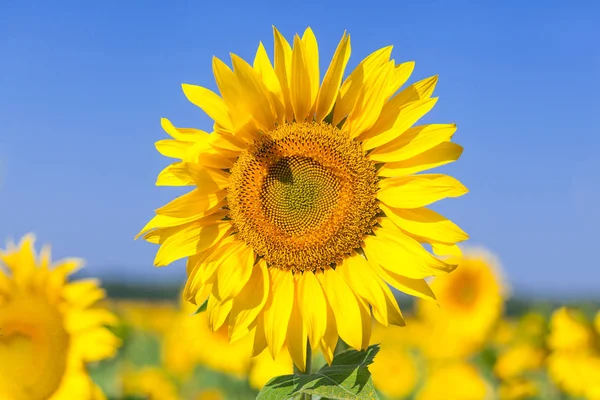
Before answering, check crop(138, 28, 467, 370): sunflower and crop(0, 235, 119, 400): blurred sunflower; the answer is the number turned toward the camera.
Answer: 2

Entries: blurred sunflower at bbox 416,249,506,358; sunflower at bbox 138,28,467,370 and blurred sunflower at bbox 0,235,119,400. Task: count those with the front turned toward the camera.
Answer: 3

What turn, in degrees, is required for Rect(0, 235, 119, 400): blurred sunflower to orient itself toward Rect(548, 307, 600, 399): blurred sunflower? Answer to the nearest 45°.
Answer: approximately 90° to its left

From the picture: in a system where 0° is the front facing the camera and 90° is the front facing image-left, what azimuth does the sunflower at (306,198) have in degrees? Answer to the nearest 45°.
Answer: approximately 0°

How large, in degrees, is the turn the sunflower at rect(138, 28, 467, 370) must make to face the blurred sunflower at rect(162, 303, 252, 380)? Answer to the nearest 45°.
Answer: approximately 180°

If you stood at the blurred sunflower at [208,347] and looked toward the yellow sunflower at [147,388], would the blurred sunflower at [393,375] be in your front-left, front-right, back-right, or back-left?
back-left

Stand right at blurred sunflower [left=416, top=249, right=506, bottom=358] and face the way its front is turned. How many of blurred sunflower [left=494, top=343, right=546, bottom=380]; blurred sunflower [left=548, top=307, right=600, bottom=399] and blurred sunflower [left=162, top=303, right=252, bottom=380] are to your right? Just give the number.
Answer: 1

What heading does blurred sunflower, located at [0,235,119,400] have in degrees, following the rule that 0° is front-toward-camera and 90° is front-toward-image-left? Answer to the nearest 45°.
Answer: approximately 0°
